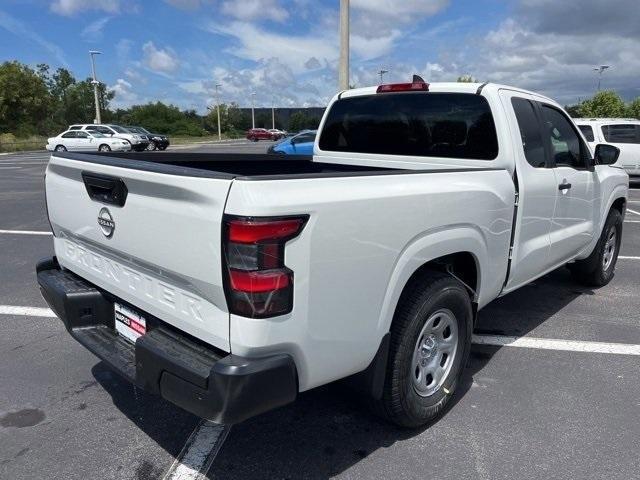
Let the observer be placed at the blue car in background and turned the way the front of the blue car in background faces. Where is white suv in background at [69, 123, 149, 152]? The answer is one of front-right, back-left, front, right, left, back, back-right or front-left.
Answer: front-right

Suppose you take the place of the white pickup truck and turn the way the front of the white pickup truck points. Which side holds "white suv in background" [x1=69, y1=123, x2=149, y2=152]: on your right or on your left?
on your left

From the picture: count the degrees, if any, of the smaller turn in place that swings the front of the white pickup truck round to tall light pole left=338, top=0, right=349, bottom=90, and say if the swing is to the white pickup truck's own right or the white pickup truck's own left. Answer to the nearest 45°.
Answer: approximately 45° to the white pickup truck's own left

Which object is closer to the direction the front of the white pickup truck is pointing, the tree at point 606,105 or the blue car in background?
the tree

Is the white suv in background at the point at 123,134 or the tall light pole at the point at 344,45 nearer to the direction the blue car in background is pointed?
the white suv in background

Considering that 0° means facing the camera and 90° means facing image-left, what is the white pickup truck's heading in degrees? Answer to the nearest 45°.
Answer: approximately 225°

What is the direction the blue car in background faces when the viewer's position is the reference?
facing to the left of the viewer

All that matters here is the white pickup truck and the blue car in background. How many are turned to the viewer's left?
1

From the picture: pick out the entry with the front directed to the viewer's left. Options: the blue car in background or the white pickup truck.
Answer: the blue car in background

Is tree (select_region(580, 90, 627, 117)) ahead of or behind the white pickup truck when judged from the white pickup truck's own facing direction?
ahead

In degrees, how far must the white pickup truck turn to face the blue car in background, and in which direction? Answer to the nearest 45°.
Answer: approximately 45° to its left

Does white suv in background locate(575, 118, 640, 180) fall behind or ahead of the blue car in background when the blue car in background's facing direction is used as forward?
behind

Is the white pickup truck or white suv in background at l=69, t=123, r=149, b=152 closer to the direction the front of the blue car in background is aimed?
the white suv in background

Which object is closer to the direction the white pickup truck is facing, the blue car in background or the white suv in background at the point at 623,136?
the white suv in background
